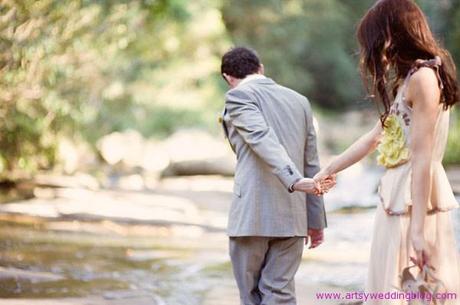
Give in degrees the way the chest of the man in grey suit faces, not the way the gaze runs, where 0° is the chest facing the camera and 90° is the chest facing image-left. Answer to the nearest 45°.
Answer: approximately 135°

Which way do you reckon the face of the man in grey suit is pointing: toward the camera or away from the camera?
away from the camera

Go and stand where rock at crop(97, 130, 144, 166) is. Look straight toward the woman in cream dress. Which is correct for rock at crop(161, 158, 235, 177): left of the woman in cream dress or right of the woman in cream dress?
left
